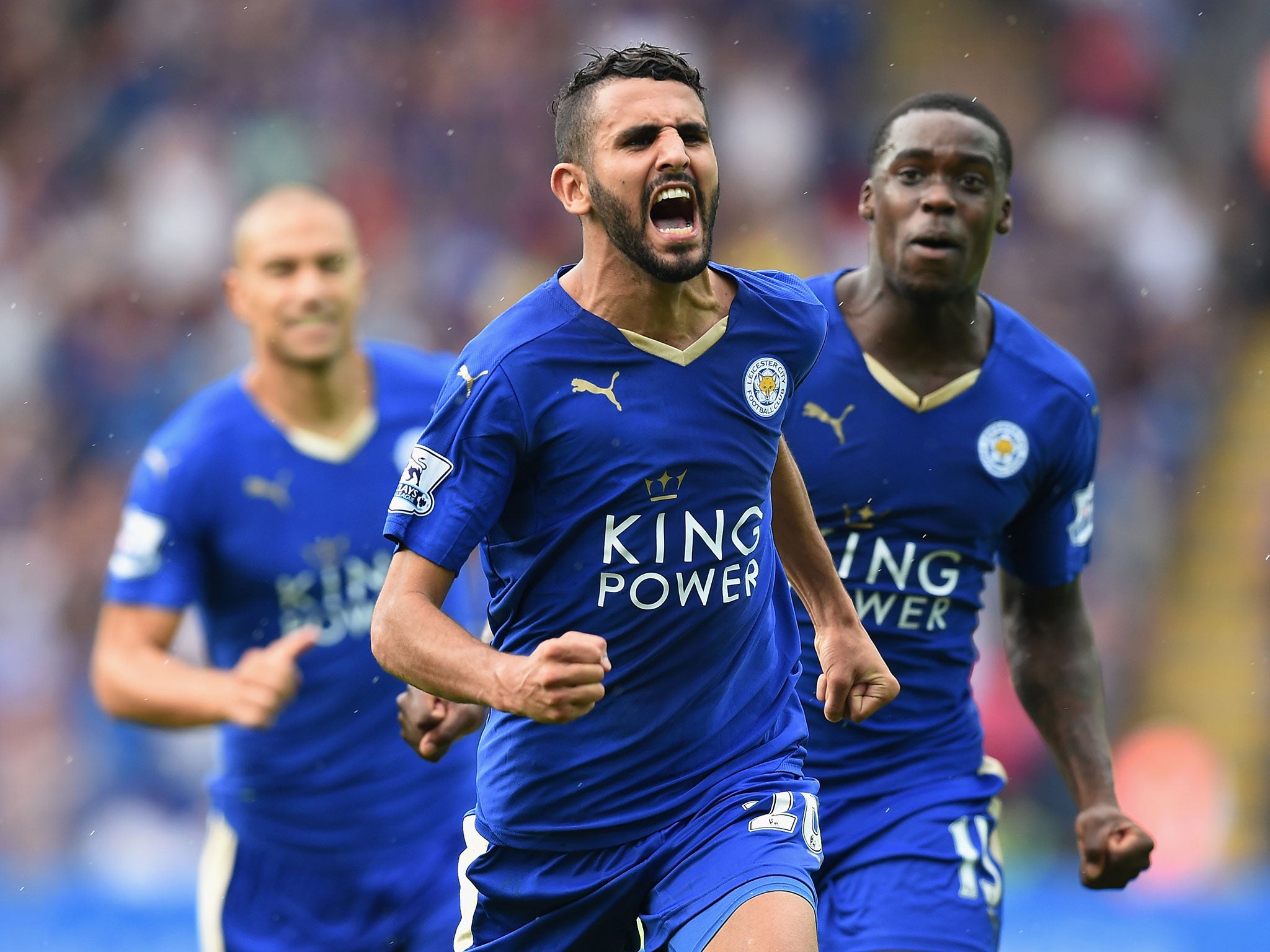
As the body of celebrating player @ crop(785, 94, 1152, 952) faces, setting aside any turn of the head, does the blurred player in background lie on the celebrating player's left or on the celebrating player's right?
on the celebrating player's right

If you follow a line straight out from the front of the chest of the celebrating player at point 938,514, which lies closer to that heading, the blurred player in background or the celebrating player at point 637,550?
the celebrating player

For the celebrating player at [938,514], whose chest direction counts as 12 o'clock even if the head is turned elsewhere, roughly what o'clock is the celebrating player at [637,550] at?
the celebrating player at [637,550] is roughly at 1 o'clock from the celebrating player at [938,514].

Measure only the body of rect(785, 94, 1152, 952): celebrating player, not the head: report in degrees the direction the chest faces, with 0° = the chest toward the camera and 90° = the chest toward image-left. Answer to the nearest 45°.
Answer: approximately 0°
